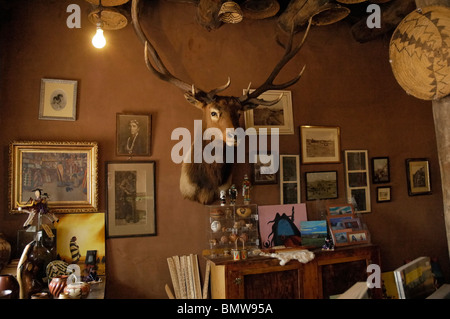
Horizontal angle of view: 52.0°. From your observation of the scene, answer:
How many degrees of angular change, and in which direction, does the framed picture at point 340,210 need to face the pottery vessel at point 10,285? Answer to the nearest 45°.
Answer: approximately 45° to its right

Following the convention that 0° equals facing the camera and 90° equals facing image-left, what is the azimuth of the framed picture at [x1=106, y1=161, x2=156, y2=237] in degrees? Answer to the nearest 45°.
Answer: approximately 0°

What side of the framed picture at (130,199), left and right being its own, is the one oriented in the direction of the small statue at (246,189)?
left

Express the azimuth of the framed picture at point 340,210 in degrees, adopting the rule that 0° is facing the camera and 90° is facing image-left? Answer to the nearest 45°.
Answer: approximately 0°

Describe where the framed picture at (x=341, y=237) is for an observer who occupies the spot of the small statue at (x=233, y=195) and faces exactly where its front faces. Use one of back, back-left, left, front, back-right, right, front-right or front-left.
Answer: left

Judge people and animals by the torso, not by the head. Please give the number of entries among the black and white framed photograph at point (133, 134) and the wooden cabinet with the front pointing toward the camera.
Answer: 2

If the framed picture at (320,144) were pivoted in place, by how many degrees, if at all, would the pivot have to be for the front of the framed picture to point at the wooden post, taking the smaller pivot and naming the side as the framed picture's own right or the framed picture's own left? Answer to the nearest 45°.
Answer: approximately 45° to the framed picture's own left
